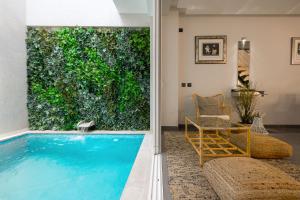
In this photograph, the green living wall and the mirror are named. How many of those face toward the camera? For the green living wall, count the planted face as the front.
2

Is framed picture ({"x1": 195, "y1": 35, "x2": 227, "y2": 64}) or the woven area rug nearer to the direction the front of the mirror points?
the woven area rug

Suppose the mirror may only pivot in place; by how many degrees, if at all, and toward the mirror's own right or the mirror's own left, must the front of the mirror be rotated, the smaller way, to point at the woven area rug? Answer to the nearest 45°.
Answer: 0° — it already faces it

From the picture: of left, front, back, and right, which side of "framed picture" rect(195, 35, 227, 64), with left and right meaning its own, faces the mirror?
left

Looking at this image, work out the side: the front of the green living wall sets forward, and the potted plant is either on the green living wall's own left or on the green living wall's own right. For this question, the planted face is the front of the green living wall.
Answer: on the green living wall's own left

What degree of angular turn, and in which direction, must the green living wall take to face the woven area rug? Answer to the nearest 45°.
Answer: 0° — it already faces it

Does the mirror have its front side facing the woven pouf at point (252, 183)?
yes

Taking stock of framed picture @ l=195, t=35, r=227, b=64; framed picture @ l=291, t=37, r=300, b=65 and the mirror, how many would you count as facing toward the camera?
3
